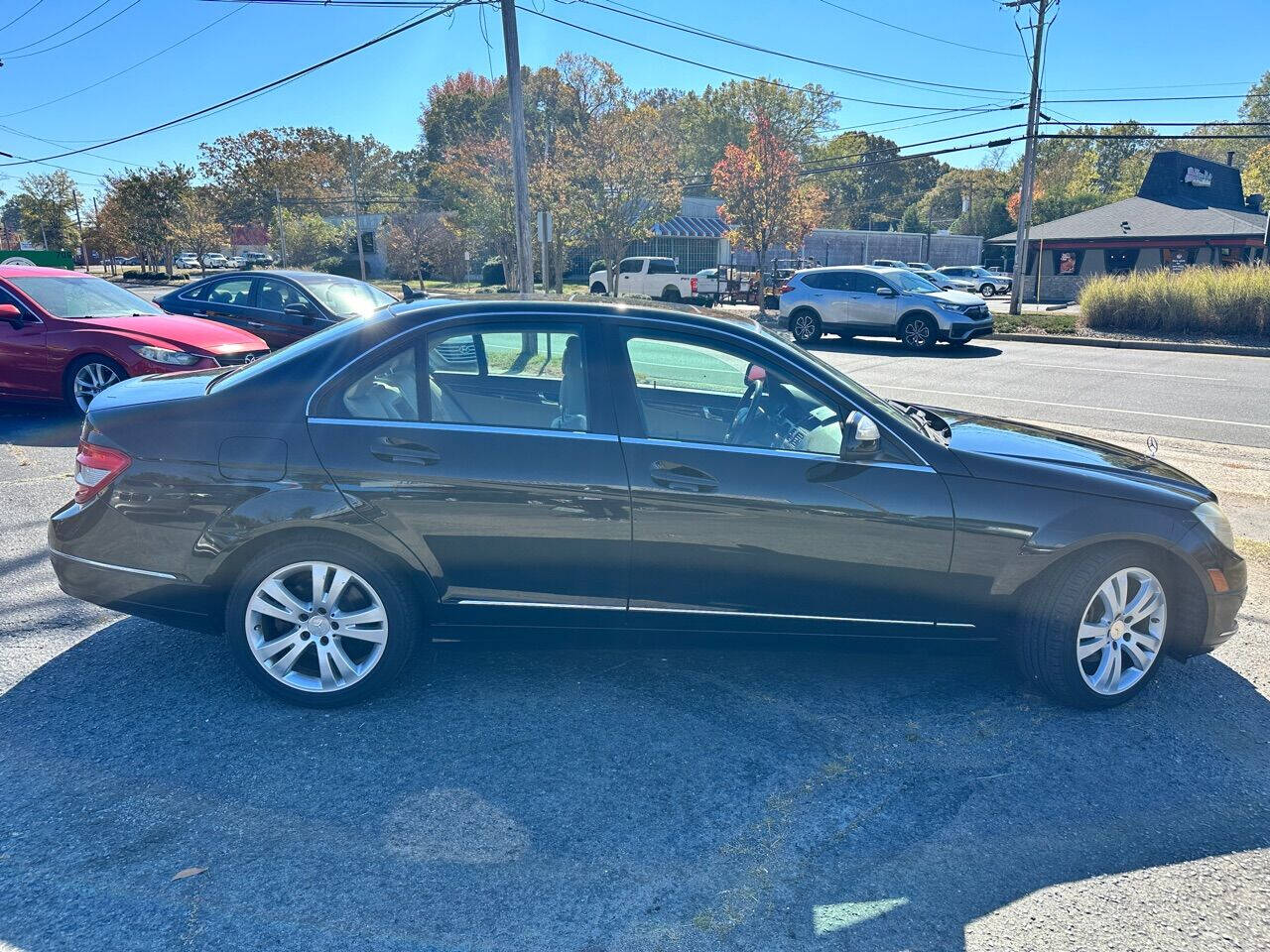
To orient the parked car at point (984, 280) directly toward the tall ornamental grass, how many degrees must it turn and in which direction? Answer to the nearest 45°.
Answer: approximately 45° to its right

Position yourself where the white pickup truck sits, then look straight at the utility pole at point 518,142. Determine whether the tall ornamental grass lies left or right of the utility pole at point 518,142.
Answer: left

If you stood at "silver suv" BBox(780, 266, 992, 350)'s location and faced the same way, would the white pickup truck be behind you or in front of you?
behind

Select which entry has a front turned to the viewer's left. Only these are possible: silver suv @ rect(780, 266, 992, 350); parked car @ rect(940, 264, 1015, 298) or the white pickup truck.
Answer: the white pickup truck

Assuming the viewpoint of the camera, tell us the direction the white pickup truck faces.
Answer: facing to the left of the viewer

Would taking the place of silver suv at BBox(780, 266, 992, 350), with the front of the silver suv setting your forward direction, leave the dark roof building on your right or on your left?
on your left

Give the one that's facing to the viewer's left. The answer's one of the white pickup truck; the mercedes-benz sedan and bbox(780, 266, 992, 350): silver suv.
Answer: the white pickup truck

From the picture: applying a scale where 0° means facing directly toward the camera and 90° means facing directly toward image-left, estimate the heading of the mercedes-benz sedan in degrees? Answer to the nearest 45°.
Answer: approximately 270°

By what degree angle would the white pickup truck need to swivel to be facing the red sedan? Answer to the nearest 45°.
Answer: approximately 90° to its left
